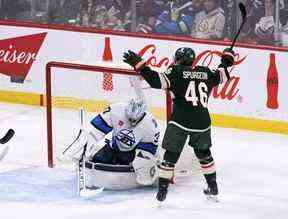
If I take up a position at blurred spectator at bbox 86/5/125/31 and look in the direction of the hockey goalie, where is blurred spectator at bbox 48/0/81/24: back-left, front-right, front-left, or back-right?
back-right

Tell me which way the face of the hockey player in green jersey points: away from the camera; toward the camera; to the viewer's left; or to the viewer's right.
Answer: away from the camera

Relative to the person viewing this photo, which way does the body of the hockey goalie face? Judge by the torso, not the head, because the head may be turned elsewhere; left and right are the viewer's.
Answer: facing the viewer

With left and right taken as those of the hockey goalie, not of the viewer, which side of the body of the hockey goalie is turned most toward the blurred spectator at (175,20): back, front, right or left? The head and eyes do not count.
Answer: back

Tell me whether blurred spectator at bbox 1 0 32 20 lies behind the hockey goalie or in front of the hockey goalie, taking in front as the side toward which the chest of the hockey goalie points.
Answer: behind

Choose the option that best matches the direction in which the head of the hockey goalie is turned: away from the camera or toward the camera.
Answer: toward the camera

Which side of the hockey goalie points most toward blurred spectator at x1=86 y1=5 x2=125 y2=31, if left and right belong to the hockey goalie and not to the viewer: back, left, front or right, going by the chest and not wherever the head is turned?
back

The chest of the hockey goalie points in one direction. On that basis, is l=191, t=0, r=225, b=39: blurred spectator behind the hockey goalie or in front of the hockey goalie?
behind
